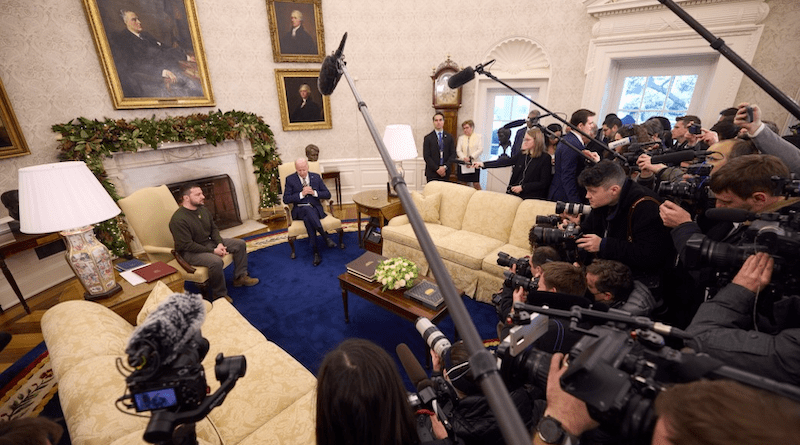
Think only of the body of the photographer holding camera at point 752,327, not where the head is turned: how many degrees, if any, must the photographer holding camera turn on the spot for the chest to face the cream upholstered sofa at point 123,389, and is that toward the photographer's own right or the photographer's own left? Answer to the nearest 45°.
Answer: approximately 45° to the photographer's own left

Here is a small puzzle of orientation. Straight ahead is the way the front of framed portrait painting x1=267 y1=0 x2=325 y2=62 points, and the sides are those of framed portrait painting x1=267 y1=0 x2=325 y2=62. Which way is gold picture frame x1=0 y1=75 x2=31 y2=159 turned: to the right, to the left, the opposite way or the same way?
to the left

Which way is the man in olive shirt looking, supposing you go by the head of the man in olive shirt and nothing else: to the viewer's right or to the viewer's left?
to the viewer's right

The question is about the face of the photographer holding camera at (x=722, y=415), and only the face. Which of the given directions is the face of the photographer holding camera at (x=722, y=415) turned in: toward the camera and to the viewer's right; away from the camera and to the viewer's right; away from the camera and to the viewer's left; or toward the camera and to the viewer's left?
away from the camera and to the viewer's left

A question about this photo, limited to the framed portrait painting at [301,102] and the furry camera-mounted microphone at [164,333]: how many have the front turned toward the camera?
1

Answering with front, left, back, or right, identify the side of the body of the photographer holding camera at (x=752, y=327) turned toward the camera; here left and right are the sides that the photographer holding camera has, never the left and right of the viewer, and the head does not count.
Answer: left

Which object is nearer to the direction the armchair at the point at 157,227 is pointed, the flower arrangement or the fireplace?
the flower arrangement

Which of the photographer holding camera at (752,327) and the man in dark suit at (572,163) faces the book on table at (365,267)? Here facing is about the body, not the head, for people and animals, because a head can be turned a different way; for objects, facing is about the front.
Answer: the photographer holding camera

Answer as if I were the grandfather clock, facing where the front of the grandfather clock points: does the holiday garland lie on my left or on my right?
on my right
